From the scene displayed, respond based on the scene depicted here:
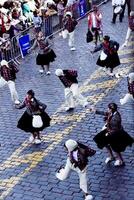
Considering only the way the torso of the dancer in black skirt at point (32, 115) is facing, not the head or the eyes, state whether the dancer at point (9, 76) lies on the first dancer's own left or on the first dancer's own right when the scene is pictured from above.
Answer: on the first dancer's own right

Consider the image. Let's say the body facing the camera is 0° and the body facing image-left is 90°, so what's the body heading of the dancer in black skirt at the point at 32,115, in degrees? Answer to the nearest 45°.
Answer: approximately 45°

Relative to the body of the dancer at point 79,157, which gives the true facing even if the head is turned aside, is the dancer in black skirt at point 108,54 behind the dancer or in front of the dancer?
behind

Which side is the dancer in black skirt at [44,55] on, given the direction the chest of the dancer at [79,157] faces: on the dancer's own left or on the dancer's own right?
on the dancer's own right

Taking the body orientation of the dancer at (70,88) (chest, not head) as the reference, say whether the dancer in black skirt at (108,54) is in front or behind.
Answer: behind

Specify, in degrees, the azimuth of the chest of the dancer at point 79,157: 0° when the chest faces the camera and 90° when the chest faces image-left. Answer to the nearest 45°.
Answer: approximately 45°

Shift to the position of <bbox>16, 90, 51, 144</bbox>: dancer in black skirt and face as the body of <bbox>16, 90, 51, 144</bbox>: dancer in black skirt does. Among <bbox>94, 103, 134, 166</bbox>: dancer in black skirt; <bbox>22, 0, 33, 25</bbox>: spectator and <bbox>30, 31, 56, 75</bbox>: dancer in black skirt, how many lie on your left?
1
